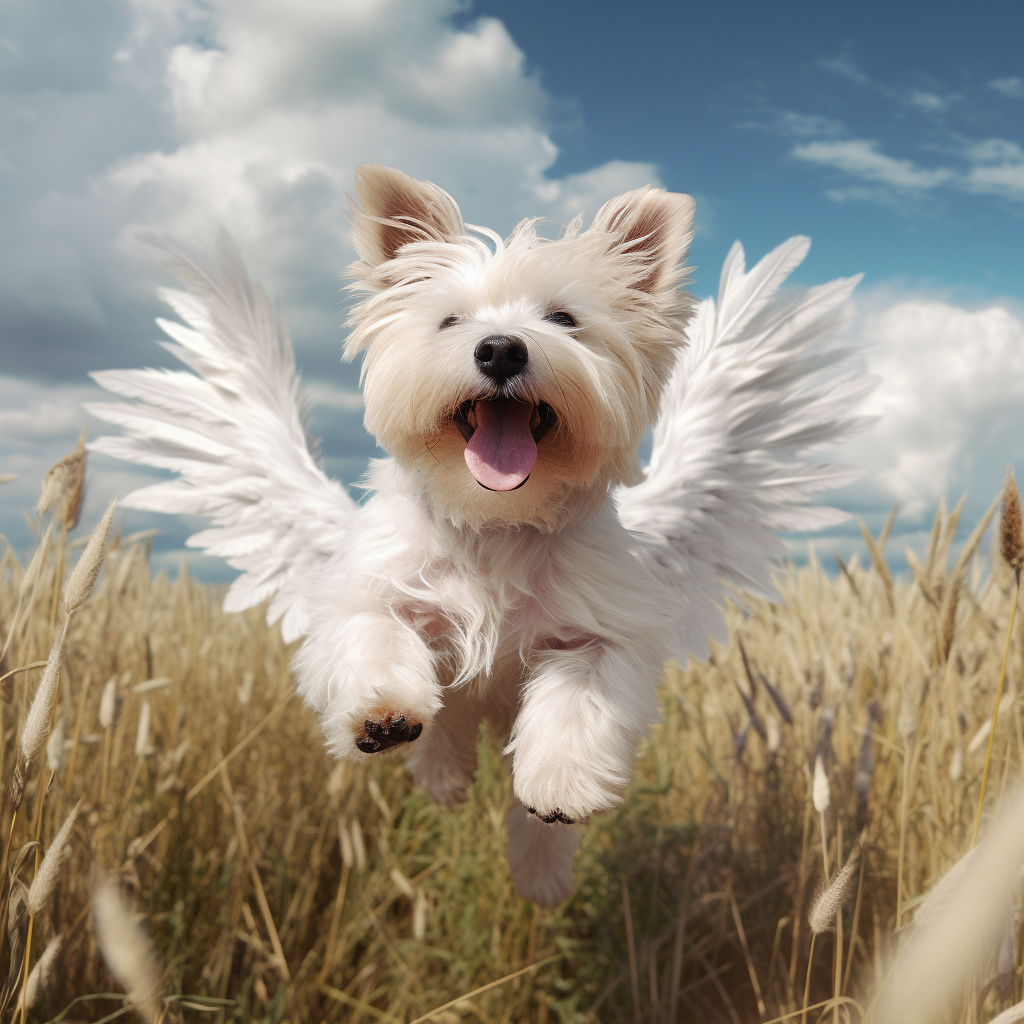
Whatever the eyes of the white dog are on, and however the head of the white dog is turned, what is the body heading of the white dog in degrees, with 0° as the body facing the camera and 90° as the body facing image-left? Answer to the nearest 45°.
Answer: approximately 0°
